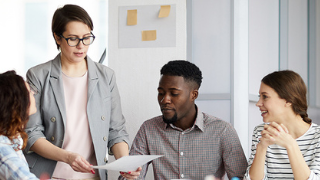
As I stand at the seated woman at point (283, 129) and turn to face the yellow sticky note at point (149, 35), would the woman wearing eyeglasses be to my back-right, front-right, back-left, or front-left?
front-left

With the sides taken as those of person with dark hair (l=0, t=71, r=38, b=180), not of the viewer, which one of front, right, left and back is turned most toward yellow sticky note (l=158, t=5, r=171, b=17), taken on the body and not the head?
front

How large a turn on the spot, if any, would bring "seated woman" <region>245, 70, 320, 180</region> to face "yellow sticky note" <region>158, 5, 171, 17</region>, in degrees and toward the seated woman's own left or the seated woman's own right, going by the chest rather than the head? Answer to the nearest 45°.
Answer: approximately 90° to the seated woman's own right

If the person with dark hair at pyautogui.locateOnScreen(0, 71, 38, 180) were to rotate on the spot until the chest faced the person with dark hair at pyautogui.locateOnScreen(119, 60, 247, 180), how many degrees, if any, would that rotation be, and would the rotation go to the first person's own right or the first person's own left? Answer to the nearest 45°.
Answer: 0° — they already face them

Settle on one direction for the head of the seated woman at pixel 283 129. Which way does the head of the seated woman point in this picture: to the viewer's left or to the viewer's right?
to the viewer's left

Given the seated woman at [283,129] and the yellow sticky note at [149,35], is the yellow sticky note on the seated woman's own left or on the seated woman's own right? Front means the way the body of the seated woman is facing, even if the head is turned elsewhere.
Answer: on the seated woman's own right

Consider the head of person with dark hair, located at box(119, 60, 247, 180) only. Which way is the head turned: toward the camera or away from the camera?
toward the camera

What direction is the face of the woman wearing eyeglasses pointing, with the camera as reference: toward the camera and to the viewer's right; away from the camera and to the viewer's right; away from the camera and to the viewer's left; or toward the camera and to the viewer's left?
toward the camera and to the viewer's right

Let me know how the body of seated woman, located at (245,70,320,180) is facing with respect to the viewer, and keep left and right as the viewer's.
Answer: facing the viewer and to the left of the viewer

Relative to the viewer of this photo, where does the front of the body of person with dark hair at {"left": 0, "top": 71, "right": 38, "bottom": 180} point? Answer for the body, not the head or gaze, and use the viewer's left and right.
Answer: facing away from the viewer and to the right of the viewer

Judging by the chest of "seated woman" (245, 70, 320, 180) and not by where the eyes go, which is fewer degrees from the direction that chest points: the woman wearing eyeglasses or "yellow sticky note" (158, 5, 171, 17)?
the woman wearing eyeglasses

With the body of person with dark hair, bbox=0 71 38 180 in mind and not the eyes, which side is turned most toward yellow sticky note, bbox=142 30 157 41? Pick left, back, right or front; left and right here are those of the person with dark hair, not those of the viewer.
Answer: front
